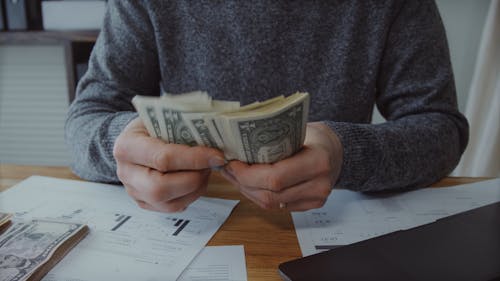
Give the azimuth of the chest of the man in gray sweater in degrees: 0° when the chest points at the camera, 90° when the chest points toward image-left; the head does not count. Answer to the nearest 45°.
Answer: approximately 0°
